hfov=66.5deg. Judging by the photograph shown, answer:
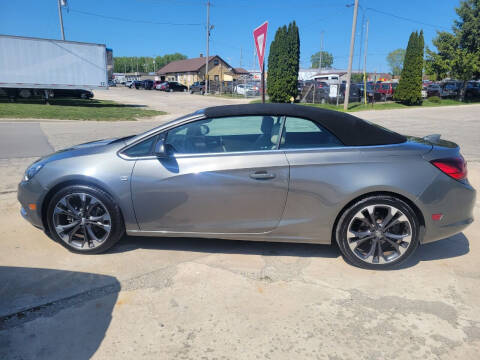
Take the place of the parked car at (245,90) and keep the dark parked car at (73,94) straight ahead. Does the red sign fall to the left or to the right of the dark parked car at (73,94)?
left

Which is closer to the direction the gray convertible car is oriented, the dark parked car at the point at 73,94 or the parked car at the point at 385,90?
the dark parked car

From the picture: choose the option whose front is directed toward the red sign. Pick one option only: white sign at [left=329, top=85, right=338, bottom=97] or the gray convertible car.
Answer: the white sign

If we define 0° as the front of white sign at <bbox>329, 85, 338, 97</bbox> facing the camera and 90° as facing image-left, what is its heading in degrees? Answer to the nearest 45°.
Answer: approximately 0°

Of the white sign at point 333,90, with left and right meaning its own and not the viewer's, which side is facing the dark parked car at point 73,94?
right

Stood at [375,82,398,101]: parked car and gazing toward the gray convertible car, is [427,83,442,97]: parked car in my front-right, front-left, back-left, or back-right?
back-left

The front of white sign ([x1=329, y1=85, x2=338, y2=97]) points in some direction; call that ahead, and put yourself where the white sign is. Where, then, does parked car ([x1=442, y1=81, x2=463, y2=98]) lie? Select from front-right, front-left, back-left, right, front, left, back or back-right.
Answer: back-left

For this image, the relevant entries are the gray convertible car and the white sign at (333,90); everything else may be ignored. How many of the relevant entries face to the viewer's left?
1

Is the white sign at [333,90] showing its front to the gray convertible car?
yes

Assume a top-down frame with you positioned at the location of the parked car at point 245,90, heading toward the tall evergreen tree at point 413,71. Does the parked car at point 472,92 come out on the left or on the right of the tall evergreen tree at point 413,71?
left

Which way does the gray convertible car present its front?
to the viewer's left

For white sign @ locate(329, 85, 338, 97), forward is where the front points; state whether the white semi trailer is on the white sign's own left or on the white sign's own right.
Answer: on the white sign's own right

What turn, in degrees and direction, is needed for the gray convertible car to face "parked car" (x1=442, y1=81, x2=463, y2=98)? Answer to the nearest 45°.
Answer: approximately 135° to its right

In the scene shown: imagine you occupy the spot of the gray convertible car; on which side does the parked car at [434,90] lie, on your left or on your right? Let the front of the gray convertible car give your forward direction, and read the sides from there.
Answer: on your right

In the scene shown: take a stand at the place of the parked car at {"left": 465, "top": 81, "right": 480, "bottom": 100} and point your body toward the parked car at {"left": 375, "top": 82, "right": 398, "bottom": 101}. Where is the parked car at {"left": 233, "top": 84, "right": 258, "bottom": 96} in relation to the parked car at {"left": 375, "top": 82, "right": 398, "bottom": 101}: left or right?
right

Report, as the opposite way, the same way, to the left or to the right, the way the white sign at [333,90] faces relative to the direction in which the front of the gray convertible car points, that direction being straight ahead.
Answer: to the left

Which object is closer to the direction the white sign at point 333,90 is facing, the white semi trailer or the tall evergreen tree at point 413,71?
the white semi trailer
